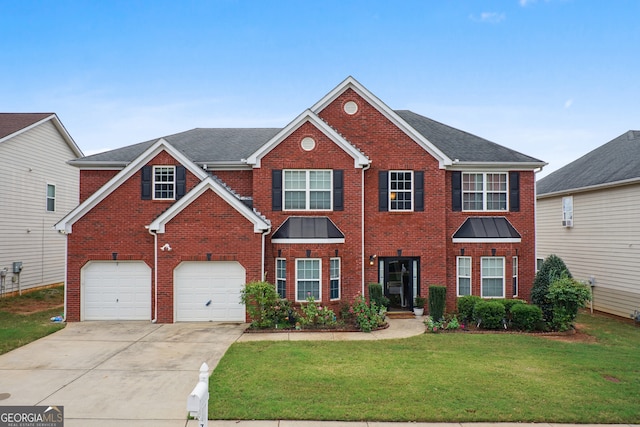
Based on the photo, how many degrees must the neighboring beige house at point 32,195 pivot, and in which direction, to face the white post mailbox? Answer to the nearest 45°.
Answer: approximately 45° to its left

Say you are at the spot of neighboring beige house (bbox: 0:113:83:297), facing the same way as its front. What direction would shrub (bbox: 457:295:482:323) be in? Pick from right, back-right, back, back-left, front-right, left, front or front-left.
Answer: left

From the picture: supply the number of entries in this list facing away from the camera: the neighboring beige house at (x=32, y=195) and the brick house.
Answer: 0

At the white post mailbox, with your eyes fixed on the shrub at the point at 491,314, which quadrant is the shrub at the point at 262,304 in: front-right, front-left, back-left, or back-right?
front-left

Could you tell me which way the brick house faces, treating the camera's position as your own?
facing the viewer

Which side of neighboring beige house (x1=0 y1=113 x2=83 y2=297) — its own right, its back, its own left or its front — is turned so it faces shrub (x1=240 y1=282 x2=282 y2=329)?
left

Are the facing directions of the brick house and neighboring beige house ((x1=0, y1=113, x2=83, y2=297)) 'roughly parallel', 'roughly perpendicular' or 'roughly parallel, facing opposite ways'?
roughly parallel

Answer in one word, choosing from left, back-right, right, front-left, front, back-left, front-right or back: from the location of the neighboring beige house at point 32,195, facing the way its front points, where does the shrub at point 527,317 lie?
left

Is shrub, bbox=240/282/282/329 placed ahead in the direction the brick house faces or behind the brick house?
ahead

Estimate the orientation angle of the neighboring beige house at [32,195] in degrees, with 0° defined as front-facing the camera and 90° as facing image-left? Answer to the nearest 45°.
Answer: approximately 45°

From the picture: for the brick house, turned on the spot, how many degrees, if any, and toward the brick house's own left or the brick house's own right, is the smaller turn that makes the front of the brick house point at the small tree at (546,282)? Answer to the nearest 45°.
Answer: approximately 90° to the brick house's own left

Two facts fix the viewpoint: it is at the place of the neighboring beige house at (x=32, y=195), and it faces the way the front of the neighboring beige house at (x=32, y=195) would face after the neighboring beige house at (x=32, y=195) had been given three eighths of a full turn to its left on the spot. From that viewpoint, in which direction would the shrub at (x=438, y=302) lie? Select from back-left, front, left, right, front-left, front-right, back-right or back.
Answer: front-right
